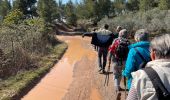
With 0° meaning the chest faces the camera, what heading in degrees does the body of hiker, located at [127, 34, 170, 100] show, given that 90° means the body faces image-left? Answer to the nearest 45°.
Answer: approximately 180°

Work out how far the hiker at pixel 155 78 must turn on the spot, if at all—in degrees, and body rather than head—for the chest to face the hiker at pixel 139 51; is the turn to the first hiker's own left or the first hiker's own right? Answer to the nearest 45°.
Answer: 0° — they already face them

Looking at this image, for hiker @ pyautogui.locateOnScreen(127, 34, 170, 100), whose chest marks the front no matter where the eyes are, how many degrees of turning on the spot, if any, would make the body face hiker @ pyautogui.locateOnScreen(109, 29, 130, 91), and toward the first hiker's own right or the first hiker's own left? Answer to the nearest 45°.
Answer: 0° — they already face them
